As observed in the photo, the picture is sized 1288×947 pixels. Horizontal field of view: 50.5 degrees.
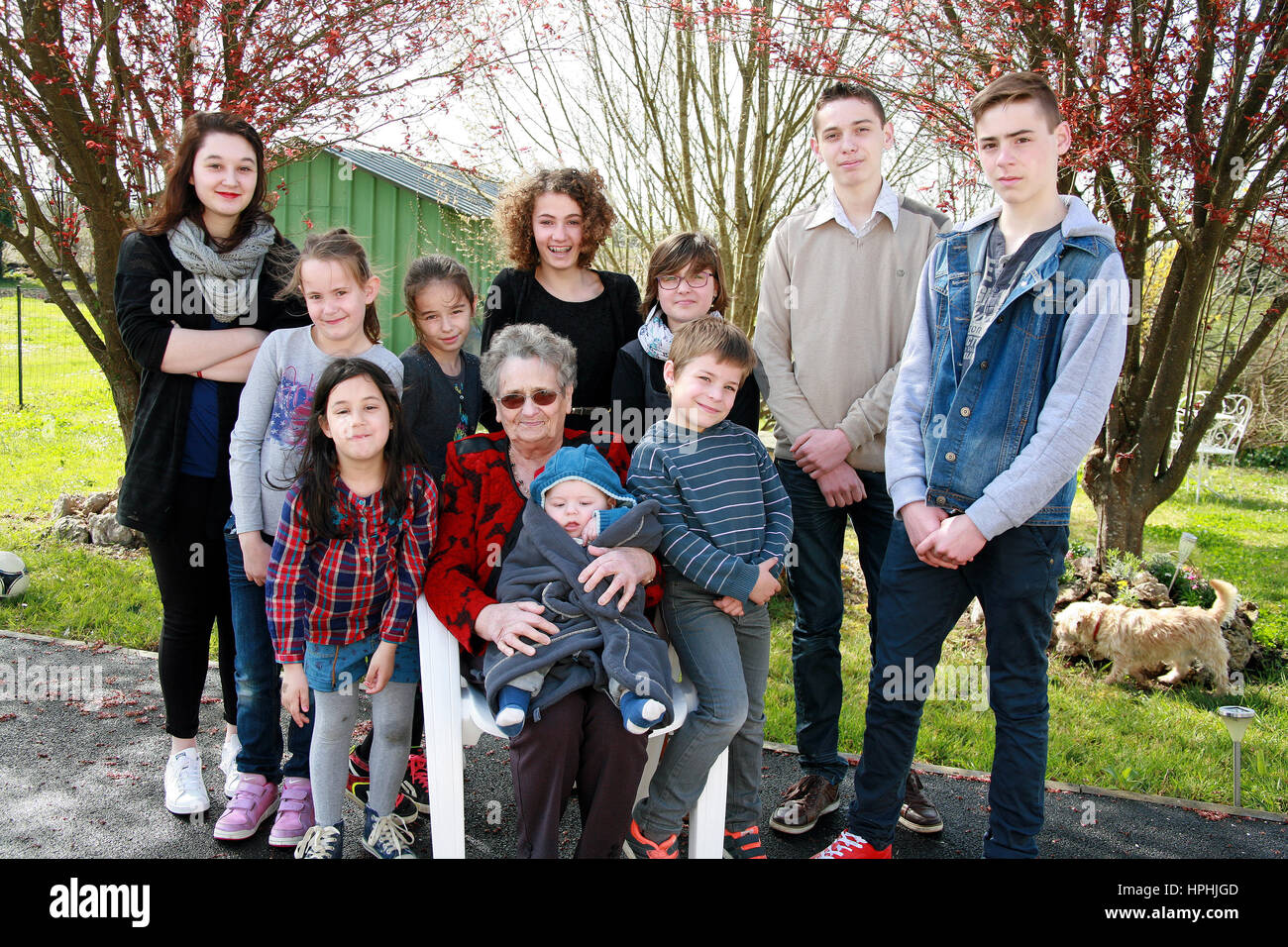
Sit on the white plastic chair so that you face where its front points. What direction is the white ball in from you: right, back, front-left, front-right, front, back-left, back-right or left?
back-right

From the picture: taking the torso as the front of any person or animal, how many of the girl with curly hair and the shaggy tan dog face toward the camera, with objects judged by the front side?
1

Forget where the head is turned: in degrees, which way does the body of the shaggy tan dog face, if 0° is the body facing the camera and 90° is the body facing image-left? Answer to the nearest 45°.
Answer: approximately 90°

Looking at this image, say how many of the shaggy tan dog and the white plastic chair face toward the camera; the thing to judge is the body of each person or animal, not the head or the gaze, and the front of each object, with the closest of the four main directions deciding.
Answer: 1
